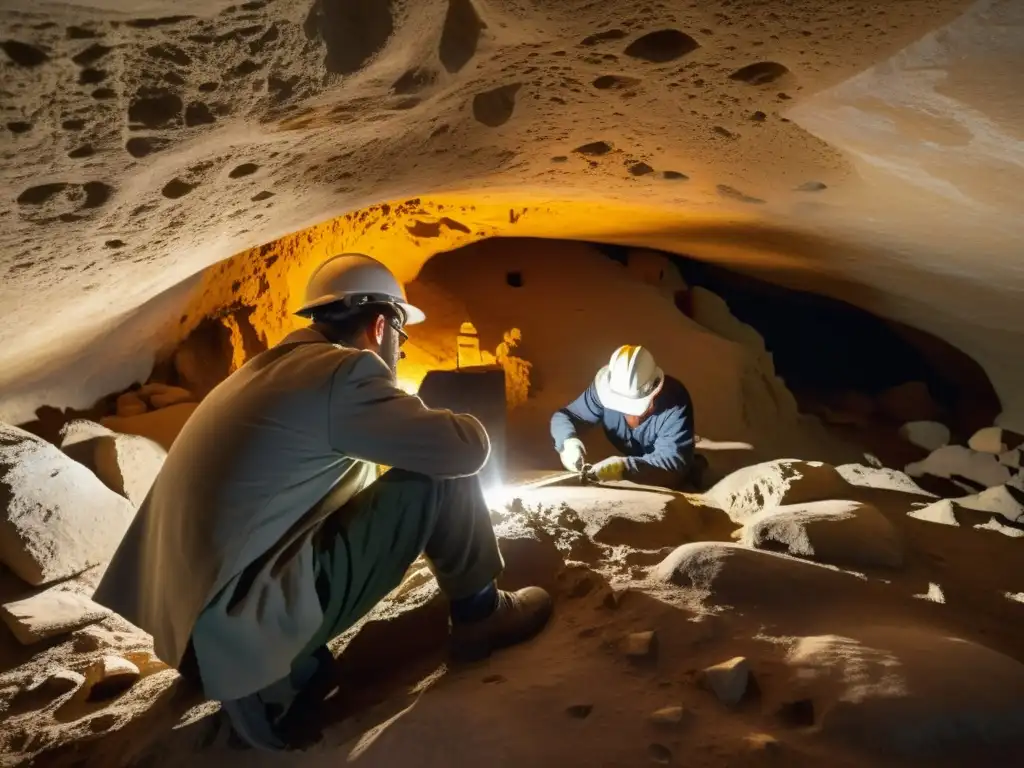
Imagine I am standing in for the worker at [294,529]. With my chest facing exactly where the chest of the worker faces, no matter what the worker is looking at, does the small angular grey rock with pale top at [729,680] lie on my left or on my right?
on my right

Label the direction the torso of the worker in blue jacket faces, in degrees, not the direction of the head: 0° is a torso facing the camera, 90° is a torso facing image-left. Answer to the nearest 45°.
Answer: approximately 45°

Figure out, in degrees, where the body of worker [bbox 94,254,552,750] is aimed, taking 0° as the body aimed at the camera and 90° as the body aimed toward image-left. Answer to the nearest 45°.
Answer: approximately 225°

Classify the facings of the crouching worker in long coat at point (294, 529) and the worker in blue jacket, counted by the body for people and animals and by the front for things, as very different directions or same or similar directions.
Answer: very different directions

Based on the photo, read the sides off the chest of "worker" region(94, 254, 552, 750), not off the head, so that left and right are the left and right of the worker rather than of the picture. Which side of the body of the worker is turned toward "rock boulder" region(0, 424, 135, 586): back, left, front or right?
left

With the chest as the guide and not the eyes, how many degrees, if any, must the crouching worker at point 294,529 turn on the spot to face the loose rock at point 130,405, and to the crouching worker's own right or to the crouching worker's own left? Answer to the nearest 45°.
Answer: approximately 45° to the crouching worker's own left

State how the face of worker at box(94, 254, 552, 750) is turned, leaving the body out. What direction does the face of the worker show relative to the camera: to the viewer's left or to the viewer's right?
to the viewer's right

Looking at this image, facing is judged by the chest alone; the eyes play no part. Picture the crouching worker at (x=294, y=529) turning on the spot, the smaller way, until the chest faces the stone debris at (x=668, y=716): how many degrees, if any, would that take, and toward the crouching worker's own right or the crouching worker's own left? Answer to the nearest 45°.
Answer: approximately 90° to the crouching worker's own right
